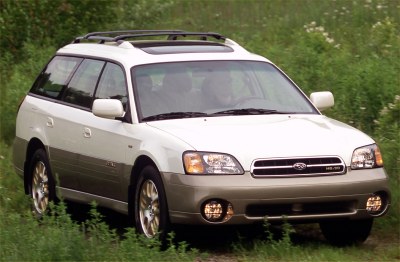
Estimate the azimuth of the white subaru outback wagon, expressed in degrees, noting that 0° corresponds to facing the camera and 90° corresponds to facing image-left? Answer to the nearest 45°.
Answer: approximately 315°
